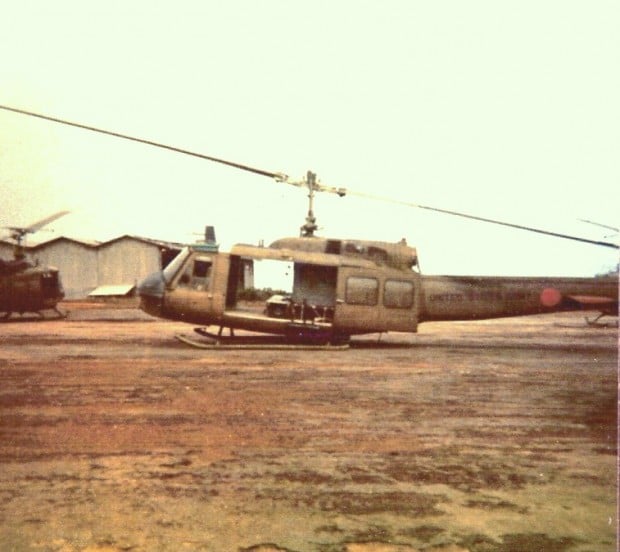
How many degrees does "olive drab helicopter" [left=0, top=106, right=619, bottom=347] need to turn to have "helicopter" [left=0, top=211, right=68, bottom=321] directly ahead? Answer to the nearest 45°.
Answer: approximately 45° to its right

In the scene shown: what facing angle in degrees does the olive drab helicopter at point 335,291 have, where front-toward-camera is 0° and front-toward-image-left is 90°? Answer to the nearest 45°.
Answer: approximately 90°
